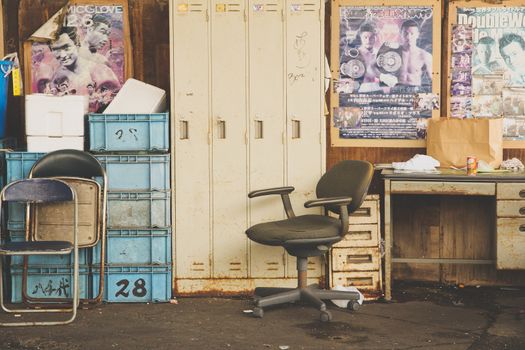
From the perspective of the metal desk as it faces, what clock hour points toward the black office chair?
The black office chair is roughly at 2 o'clock from the metal desk.

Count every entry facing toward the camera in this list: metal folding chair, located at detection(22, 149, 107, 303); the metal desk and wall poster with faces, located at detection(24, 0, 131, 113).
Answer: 3

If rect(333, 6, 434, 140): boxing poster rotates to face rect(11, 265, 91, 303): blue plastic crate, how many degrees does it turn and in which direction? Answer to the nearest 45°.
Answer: approximately 90° to its right

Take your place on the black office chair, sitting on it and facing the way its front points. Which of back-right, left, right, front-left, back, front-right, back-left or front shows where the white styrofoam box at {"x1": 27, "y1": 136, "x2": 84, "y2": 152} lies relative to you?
front-right

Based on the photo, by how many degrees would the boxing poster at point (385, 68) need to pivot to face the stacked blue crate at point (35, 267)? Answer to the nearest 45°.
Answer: approximately 90° to its right

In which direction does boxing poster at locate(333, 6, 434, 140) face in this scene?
toward the camera

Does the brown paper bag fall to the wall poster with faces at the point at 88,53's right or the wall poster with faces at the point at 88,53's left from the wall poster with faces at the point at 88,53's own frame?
on its left

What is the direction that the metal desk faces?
toward the camera

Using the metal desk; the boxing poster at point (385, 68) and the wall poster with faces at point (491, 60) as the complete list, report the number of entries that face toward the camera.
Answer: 3

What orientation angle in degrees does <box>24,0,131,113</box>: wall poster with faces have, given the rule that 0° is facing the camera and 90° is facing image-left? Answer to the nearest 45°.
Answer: approximately 0°

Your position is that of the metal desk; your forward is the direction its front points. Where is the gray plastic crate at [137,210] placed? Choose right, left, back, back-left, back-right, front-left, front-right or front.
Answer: right
